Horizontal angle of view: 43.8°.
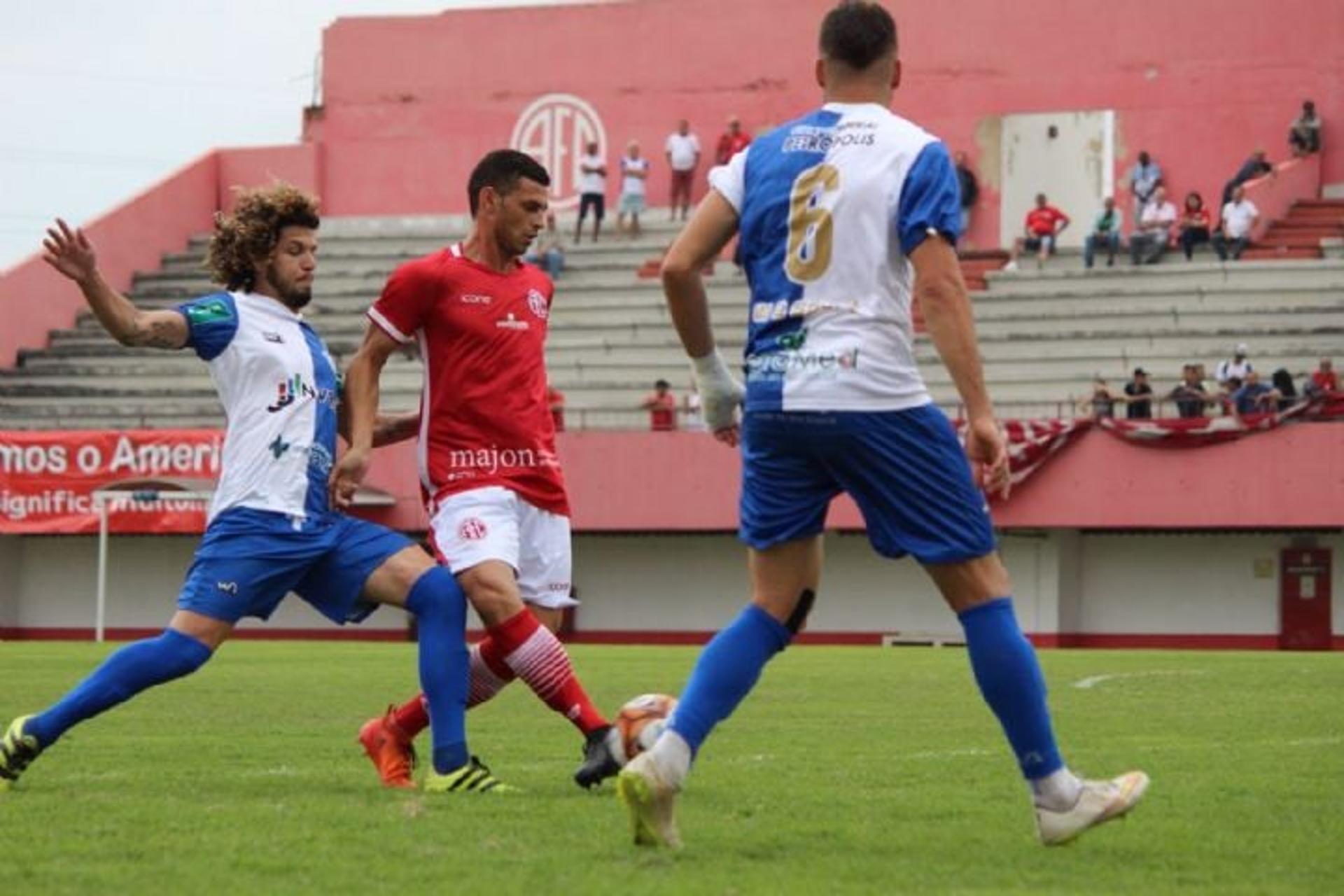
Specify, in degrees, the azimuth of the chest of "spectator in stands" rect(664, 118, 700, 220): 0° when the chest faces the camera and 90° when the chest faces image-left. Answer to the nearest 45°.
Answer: approximately 0°

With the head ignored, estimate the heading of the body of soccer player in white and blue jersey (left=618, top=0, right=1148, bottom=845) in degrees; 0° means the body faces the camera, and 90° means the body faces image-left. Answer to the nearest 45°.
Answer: approximately 180°

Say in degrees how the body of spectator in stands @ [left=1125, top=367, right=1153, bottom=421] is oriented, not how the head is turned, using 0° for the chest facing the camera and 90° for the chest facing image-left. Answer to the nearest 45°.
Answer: approximately 0°

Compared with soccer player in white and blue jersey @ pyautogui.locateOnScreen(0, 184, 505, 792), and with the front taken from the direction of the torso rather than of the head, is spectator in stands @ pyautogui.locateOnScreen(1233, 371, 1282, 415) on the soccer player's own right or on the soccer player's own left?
on the soccer player's own left

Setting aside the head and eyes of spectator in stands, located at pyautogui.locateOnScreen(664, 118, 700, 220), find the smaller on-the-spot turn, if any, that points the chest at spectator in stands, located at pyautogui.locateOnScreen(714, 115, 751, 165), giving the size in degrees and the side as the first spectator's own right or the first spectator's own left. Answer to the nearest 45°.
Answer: approximately 45° to the first spectator's own left

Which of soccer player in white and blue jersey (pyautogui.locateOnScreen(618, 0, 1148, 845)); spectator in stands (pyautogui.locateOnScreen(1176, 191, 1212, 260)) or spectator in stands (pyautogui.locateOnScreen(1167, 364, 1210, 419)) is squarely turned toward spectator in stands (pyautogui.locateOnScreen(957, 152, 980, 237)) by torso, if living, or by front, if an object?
the soccer player in white and blue jersey

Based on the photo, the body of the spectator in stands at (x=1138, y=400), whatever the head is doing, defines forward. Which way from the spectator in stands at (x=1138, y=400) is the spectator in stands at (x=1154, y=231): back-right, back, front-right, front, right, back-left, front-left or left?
back

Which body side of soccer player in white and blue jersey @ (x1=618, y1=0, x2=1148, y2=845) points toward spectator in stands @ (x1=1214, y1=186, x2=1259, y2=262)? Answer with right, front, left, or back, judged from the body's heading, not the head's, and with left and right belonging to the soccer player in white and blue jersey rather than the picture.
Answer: front

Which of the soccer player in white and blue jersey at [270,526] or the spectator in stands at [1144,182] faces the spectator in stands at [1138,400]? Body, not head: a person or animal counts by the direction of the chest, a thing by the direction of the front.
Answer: the spectator in stands at [1144,182]

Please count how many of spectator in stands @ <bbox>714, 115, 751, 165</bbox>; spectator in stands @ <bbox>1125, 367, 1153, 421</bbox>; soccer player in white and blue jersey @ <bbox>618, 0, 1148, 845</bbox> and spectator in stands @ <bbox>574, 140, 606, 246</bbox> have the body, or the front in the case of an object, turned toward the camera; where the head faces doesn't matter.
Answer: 3

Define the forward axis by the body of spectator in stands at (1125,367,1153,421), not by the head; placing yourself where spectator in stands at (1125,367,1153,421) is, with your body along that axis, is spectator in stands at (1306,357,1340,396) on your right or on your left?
on your left

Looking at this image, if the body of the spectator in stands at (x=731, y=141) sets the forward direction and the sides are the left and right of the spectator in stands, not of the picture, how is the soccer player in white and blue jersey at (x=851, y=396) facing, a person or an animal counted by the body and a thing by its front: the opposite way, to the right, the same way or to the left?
the opposite way

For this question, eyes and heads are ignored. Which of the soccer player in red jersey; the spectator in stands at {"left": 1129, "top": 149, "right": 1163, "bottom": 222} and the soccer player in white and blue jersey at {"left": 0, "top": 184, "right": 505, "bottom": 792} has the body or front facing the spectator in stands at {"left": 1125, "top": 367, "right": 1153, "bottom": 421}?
the spectator in stands at {"left": 1129, "top": 149, "right": 1163, "bottom": 222}
